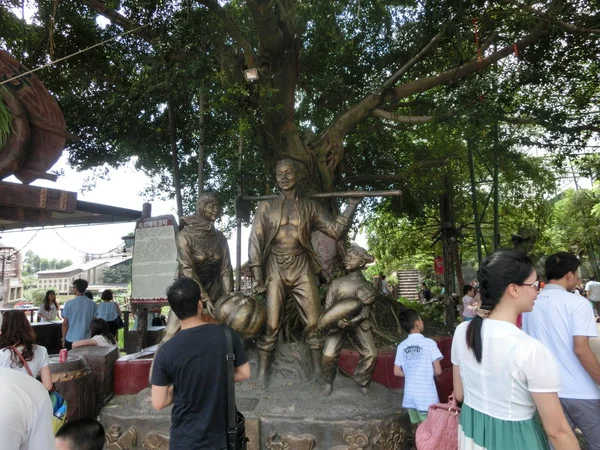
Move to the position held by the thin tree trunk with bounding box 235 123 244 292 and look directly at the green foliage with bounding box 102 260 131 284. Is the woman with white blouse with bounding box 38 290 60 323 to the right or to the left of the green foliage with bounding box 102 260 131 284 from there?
left

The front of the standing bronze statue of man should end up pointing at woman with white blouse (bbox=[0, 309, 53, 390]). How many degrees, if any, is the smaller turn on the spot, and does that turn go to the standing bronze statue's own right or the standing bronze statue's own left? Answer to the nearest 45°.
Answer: approximately 45° to the standing bronze statue's own right

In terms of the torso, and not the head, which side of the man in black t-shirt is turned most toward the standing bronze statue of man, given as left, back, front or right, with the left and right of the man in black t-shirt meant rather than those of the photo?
front

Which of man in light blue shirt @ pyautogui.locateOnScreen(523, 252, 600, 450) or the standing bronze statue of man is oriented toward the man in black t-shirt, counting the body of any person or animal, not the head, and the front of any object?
the standing bronze statue of man

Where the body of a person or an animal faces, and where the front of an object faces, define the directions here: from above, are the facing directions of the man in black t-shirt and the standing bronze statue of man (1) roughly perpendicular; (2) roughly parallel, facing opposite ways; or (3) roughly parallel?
roughly parallel, facing opposite ways

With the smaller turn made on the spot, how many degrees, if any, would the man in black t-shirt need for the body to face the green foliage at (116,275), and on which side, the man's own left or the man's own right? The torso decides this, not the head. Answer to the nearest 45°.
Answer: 0° — they already face it

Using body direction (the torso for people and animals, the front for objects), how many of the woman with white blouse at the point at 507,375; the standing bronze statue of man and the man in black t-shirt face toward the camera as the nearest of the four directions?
1

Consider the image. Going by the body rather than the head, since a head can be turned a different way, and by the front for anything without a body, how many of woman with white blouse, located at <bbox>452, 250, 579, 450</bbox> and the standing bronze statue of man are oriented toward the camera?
1

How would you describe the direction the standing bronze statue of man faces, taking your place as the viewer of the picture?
facing the viewer

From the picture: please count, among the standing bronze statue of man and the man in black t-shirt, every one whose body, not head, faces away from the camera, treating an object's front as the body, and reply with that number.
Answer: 1

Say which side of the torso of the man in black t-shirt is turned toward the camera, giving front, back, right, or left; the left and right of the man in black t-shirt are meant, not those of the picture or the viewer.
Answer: back

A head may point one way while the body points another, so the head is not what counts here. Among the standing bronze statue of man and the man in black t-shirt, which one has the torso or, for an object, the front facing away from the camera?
the man in black t-shirt
